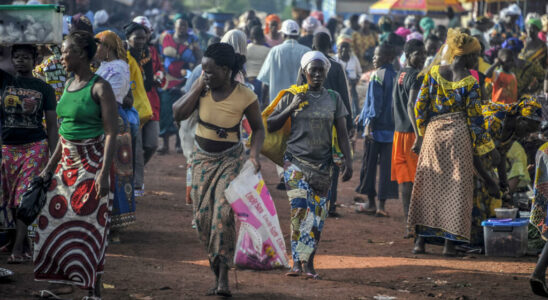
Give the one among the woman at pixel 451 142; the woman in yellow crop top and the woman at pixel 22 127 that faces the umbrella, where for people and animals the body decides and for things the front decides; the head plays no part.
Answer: the woman at pixel 451 142

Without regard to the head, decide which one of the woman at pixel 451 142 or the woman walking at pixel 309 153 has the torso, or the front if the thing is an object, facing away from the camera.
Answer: the woman at pixel 451 142

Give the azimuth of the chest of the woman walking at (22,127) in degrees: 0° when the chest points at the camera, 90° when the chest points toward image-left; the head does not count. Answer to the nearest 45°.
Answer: approximately 0°

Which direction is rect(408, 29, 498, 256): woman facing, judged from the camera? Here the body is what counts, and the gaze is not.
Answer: away from the camera

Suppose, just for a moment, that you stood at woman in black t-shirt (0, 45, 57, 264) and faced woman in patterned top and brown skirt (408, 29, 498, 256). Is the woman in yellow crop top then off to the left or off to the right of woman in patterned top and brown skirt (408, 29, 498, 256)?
right

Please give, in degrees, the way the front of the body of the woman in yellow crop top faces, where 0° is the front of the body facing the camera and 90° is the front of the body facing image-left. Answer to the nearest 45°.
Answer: approximately 0°

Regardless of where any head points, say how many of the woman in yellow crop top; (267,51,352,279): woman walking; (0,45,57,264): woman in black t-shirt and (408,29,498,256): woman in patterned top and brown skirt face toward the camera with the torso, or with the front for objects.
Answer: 3

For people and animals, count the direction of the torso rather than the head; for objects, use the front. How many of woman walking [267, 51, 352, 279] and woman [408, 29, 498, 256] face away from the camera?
1

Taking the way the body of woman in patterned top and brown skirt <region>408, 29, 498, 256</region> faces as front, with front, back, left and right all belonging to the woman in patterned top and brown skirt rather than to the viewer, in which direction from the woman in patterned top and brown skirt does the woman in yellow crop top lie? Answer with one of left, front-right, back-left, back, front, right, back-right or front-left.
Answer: back-left

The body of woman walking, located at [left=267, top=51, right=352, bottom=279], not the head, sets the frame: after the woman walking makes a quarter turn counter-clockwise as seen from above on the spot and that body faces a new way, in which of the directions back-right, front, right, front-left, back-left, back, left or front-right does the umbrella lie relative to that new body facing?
left
